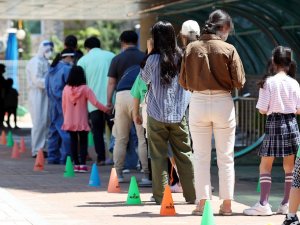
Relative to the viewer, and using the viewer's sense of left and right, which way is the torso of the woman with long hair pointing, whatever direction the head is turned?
facing away from the viewer

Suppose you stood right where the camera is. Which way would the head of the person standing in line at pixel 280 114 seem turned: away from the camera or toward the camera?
away from the camera

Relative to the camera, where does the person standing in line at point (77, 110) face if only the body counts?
away from the camera

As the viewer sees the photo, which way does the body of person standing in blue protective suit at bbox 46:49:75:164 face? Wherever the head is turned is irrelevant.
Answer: to the viewer's right

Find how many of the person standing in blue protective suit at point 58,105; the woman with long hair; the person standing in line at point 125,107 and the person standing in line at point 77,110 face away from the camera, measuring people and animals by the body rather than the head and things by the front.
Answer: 3

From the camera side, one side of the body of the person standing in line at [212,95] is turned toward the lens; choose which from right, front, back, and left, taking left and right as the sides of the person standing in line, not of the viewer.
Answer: back

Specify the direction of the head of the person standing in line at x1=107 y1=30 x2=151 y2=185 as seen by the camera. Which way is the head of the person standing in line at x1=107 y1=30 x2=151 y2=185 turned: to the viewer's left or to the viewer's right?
to the viewer's left

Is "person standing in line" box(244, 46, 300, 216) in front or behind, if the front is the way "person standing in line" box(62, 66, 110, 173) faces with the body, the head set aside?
behind

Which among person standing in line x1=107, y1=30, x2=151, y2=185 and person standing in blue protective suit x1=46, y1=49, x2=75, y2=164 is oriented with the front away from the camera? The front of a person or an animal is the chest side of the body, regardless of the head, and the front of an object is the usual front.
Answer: person standing in line x1=107, y1=30, x2=151, y2=185

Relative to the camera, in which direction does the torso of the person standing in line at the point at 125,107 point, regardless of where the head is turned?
away from the camera
